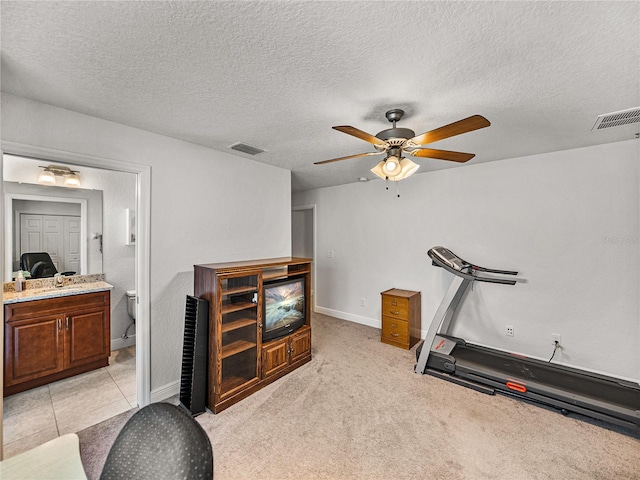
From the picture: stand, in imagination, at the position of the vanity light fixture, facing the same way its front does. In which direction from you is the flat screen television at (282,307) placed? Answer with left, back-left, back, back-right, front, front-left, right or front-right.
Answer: front-left

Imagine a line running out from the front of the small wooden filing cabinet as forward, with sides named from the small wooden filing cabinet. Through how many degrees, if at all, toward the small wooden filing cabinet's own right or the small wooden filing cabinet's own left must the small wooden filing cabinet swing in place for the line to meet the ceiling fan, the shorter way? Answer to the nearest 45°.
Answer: approximately 45° to the small wooden filing cabinet's own left

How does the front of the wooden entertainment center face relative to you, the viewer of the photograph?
facing the viewer and to the right of the viewer

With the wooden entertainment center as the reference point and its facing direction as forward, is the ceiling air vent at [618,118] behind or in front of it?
in front

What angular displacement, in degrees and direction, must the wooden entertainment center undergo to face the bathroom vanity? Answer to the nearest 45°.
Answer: approximately 135° to its right

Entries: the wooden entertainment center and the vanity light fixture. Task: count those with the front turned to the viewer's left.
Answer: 0

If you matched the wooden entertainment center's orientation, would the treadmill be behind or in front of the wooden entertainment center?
in front

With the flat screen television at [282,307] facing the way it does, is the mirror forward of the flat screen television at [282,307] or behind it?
behind

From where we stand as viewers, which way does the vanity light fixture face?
facing the viewer

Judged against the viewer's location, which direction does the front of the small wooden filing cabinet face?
facing the viewer and to the left of the viewer
